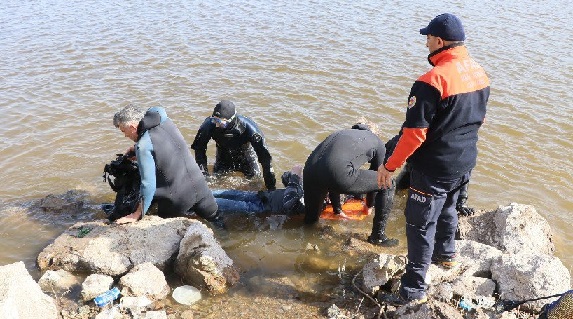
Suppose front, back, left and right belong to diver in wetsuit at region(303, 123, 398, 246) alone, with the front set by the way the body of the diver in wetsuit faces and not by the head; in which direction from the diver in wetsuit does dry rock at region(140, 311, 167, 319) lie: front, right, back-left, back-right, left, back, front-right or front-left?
back

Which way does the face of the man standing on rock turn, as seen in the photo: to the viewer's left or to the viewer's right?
to the viewer's left

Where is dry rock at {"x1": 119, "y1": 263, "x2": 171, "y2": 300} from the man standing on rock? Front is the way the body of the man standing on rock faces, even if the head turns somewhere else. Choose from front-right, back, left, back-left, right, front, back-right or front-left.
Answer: front-left

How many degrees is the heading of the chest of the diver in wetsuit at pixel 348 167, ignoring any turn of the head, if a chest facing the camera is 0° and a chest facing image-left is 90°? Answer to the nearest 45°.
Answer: approximately 225°

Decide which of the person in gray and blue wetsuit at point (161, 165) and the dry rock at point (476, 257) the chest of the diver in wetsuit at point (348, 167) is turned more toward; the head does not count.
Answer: the dry rock

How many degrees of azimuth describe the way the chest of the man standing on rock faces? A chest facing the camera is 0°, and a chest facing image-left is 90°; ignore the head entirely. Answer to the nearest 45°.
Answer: approximately 135°

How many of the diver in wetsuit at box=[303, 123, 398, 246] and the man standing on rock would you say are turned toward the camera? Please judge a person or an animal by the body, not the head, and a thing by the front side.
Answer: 0

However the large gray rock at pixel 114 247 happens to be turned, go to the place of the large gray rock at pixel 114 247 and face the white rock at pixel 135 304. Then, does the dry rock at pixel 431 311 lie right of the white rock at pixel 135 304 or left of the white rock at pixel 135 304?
left

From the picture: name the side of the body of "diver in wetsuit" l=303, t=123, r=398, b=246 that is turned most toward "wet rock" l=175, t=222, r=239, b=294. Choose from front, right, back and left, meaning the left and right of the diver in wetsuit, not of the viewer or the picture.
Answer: back

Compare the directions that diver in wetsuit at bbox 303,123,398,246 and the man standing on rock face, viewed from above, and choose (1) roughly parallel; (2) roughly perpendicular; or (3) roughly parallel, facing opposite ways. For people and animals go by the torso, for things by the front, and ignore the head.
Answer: roughly perpendicular

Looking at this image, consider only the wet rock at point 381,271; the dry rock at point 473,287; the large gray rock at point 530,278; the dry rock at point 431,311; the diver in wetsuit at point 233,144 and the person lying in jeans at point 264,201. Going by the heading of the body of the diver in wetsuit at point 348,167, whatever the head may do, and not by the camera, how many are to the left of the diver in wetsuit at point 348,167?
2
